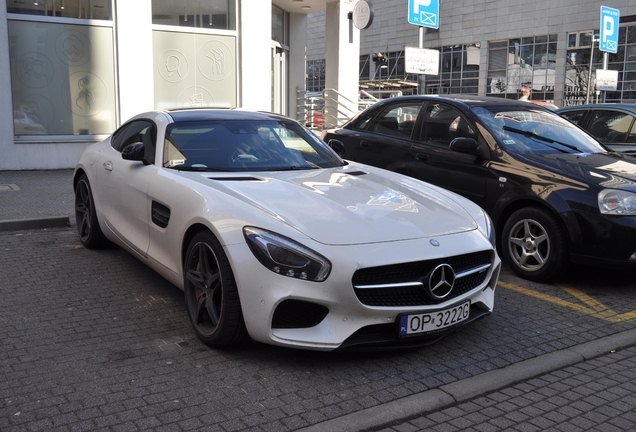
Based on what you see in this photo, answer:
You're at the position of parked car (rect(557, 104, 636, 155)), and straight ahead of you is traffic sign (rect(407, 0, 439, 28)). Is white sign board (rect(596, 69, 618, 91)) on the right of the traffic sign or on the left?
right

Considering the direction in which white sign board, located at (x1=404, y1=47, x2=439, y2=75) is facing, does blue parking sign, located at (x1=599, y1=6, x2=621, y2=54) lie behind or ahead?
behind

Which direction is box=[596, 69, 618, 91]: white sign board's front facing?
toward the camera

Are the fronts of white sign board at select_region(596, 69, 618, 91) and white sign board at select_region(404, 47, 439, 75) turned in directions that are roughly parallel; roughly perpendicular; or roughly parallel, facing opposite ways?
roughly parallel

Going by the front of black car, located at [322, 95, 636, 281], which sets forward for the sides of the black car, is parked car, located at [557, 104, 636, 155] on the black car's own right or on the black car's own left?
on the black car's own left

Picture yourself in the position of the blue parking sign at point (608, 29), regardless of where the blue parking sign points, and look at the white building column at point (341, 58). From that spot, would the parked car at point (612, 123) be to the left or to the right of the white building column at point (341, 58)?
left

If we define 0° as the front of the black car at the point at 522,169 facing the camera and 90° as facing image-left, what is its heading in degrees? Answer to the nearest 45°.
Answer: approximately 315°

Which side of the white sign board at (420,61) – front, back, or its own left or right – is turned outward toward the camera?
front

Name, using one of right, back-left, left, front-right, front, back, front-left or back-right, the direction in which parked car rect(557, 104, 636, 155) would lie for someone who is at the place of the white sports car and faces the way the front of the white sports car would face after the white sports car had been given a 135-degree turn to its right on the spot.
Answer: back-right

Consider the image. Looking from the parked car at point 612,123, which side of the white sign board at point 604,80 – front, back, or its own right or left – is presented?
front

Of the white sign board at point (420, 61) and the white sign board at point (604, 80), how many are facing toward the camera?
2

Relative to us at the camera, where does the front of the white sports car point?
facing the viewer and to the right of the viewer

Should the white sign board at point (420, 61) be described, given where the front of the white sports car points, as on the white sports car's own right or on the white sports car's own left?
on the white sports car's own left
